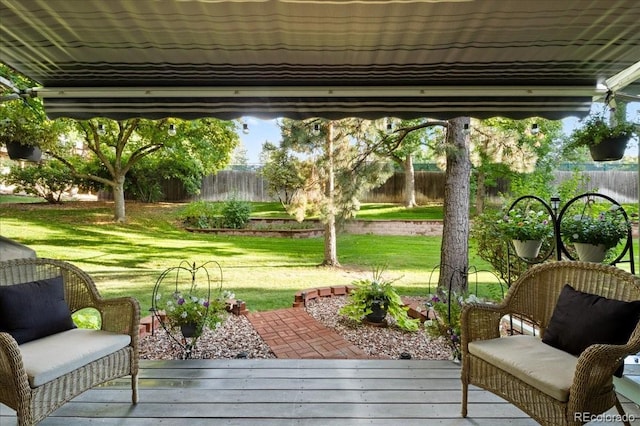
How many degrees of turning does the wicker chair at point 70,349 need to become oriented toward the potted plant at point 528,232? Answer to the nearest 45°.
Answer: approximately 45° to its left

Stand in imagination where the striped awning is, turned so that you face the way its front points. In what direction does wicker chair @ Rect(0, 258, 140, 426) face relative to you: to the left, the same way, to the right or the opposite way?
to the right

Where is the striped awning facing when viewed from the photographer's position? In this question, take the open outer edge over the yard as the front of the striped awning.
facing away from the viewer

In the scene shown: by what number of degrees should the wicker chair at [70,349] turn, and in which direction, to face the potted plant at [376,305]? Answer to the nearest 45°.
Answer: approximately 45° to its left

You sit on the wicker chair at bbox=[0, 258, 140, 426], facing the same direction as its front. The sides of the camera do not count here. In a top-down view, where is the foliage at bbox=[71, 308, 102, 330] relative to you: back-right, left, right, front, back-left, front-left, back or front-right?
back-left

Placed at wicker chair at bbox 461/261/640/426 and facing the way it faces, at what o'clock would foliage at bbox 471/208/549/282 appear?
The foliage is roughly at 4 o'clock from the wicker chair.

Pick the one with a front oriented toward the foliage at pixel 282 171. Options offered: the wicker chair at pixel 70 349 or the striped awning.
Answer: the striped awning

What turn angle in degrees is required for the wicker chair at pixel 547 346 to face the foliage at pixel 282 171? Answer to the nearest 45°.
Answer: approximately 90° to its right

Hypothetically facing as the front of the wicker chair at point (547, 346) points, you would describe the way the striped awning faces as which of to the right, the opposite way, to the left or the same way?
to the right

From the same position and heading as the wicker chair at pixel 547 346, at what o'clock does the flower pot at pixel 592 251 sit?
The flower pot is roughly at 5 o'clock from the wicker chair.

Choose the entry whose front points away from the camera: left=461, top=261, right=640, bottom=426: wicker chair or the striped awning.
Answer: the striped awning

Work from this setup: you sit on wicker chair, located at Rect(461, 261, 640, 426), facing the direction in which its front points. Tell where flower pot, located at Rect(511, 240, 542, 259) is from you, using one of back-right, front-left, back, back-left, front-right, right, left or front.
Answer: back-right

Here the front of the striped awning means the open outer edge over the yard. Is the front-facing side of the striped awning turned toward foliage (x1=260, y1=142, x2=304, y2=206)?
yes
